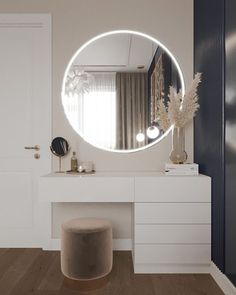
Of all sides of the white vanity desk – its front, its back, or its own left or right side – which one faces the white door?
right

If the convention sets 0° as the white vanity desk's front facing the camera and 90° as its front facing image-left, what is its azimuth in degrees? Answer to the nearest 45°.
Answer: approximately 0°

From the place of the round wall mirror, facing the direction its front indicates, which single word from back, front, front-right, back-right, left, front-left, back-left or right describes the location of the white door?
right

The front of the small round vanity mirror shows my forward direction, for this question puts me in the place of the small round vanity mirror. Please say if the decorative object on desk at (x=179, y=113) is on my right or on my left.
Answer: on my left

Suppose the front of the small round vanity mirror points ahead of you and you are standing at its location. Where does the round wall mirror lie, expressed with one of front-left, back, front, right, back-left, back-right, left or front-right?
left

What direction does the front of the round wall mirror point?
toward the camera

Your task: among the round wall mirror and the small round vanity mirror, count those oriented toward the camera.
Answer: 2

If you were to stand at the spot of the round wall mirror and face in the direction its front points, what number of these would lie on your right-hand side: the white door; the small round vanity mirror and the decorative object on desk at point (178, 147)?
2

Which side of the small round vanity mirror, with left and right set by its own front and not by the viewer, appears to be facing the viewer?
front
